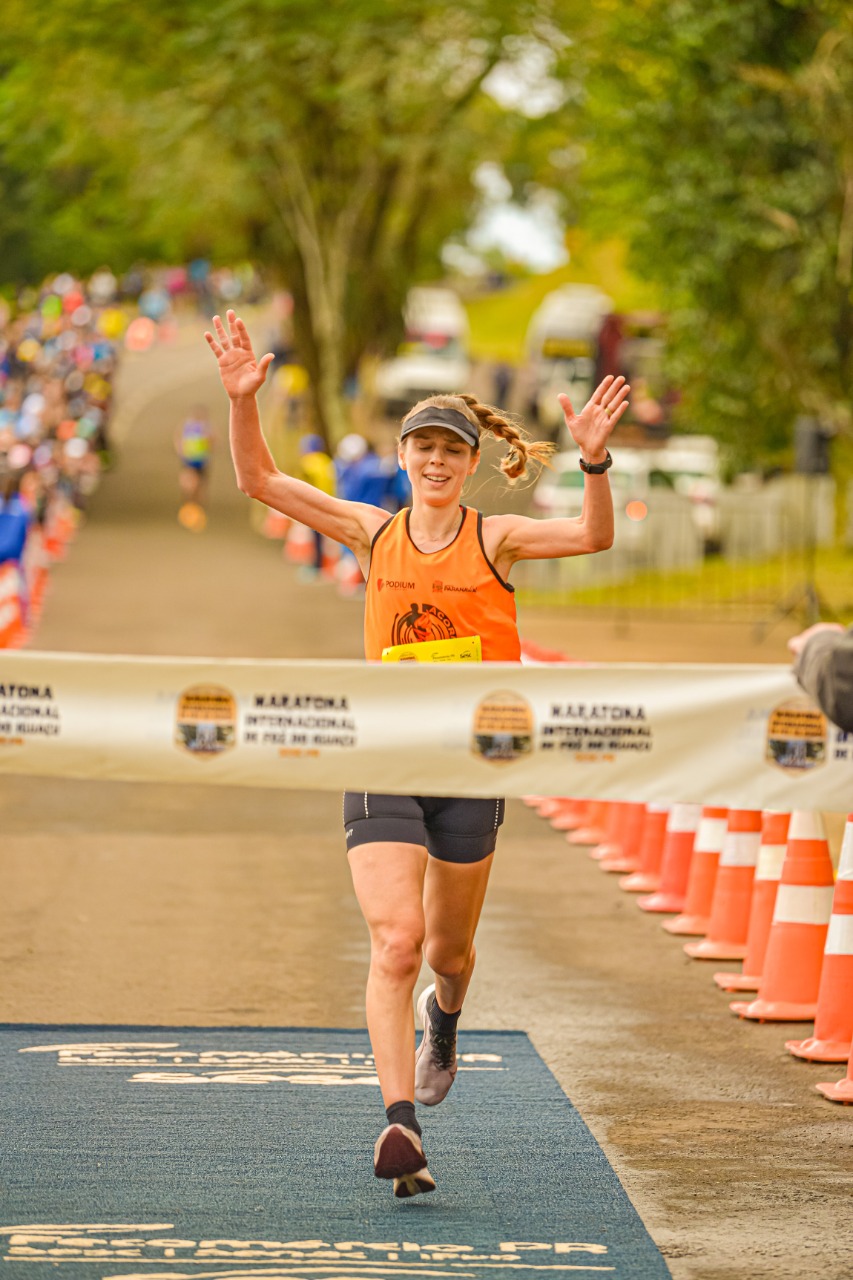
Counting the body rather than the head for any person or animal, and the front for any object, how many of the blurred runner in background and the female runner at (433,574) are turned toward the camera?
2

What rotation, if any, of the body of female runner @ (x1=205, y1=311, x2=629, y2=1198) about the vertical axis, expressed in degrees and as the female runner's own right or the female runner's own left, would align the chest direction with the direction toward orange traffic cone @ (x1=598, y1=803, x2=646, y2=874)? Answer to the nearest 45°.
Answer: approximately 180°

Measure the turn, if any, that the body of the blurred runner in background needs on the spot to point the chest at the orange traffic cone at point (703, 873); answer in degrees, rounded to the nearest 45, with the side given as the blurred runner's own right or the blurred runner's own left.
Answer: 0° — they already face it

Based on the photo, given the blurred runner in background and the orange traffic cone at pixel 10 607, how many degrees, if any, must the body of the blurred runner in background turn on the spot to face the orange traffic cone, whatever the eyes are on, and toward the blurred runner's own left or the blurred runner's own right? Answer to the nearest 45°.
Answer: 0° — they already face it

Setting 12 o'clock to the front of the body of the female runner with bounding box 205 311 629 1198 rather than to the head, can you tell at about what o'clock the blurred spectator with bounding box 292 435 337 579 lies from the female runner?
The blurred spectator is roughly at 6 o'clock from the female runner.

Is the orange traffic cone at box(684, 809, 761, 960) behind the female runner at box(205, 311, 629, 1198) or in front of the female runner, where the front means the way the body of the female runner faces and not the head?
behind

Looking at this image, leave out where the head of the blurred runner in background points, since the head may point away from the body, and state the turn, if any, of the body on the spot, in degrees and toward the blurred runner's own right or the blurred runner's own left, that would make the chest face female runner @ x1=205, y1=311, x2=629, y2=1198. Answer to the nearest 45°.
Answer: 0° — they already face them

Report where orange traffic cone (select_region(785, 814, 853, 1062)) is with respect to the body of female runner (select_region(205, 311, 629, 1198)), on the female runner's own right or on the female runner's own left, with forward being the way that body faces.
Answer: on the female runner's own left

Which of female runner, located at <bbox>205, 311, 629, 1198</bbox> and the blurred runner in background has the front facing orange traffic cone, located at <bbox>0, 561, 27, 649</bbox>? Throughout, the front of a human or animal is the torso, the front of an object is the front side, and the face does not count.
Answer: the blurred runner in background

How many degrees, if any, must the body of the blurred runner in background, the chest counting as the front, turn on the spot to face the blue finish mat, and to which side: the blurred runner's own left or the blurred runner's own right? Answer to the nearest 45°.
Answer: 0° — they already face it

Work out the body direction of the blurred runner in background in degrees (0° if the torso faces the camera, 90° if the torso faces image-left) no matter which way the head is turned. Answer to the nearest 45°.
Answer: approximately 0°
